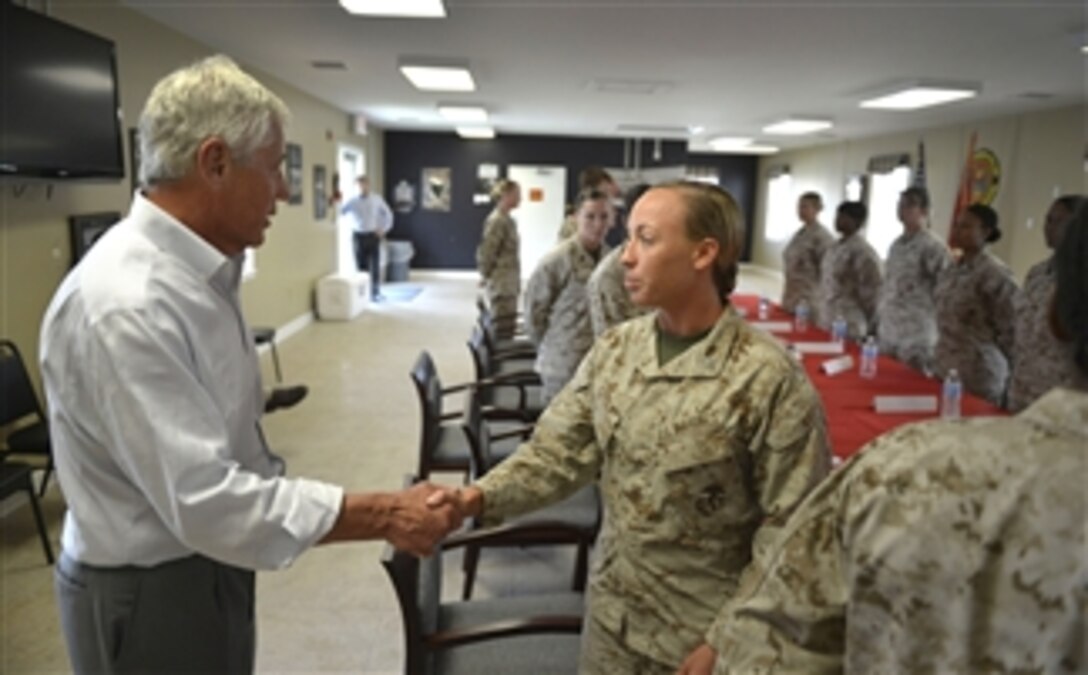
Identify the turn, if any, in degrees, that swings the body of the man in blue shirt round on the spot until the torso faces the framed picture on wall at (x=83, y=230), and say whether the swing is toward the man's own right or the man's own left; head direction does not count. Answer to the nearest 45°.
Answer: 0° — they already face it

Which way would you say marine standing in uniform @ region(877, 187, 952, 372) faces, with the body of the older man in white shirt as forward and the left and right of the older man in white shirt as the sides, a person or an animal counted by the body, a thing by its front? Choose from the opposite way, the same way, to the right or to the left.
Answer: the opposite way

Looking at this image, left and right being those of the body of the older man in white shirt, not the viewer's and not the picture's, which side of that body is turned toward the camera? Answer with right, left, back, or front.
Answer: right

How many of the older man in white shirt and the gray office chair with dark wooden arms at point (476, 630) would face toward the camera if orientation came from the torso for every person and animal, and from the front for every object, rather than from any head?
0

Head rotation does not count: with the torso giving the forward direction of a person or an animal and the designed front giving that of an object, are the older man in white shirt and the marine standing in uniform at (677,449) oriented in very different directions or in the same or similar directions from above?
very different directions

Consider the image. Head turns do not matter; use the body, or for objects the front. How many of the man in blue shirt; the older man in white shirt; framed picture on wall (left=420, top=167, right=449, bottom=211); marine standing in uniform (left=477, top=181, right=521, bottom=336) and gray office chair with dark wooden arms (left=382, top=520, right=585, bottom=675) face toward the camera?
2

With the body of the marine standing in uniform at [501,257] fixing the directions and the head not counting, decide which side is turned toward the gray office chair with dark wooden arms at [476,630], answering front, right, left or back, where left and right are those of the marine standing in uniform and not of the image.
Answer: right

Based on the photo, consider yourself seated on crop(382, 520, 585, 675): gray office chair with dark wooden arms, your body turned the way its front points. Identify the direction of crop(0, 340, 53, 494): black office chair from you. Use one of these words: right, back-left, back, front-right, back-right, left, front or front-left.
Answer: back-left

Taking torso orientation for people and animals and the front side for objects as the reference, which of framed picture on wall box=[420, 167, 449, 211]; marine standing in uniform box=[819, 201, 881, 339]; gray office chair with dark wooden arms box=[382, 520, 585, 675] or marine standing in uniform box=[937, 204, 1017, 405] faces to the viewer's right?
the gray office chair with dark wooden arms

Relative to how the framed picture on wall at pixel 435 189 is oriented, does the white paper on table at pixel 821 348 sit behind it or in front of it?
in front

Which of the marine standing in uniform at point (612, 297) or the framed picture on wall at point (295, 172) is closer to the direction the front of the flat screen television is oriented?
the marine standing in uniform

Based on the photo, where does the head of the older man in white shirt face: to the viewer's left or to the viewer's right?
to the viewer's right

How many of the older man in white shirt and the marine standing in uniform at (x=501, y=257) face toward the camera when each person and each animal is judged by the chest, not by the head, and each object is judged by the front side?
0

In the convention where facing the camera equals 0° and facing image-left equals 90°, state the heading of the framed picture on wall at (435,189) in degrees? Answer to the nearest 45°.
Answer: approximately 0°

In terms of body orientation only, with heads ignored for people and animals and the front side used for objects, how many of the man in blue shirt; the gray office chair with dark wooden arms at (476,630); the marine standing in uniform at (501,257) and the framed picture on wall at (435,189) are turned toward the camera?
2

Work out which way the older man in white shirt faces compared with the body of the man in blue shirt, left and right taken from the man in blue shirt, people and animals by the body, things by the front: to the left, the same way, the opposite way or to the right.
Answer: to the left

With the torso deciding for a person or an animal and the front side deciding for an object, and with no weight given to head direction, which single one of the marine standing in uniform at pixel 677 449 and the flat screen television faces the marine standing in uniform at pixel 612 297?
the flat screen television
